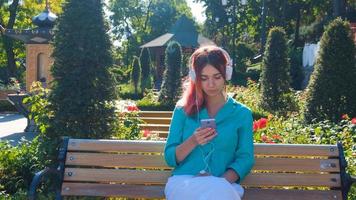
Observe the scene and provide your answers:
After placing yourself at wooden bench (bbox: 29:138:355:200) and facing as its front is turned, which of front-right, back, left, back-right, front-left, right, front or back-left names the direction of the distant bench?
back

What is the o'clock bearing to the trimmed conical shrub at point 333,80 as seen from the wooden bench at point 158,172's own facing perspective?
The trimmed conical shrub is roughly at 7 o'clock from the wooden bench.

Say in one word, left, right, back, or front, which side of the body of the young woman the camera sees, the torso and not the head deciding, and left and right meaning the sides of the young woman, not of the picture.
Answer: front

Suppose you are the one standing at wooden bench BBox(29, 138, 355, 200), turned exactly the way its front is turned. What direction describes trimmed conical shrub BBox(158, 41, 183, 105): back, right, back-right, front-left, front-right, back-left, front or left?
back

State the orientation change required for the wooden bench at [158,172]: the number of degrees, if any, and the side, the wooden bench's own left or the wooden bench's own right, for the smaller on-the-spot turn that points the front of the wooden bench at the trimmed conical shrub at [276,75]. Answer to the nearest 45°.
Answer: approximately 180°

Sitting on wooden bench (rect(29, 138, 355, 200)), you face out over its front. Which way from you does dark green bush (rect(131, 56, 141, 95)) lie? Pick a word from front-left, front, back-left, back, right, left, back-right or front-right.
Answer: back

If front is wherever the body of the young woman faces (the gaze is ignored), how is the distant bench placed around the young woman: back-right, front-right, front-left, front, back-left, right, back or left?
back

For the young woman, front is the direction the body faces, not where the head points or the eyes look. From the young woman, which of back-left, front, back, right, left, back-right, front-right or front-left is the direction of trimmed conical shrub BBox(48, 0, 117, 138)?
back-right

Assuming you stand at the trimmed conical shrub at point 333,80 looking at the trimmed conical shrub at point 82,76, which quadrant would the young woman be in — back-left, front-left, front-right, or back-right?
front-left

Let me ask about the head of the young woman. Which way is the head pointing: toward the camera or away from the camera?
toward the camera

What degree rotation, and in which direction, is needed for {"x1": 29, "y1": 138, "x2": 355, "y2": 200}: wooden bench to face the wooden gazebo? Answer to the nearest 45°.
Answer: approximately 180°

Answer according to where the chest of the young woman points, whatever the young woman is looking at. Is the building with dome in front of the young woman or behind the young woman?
behind
